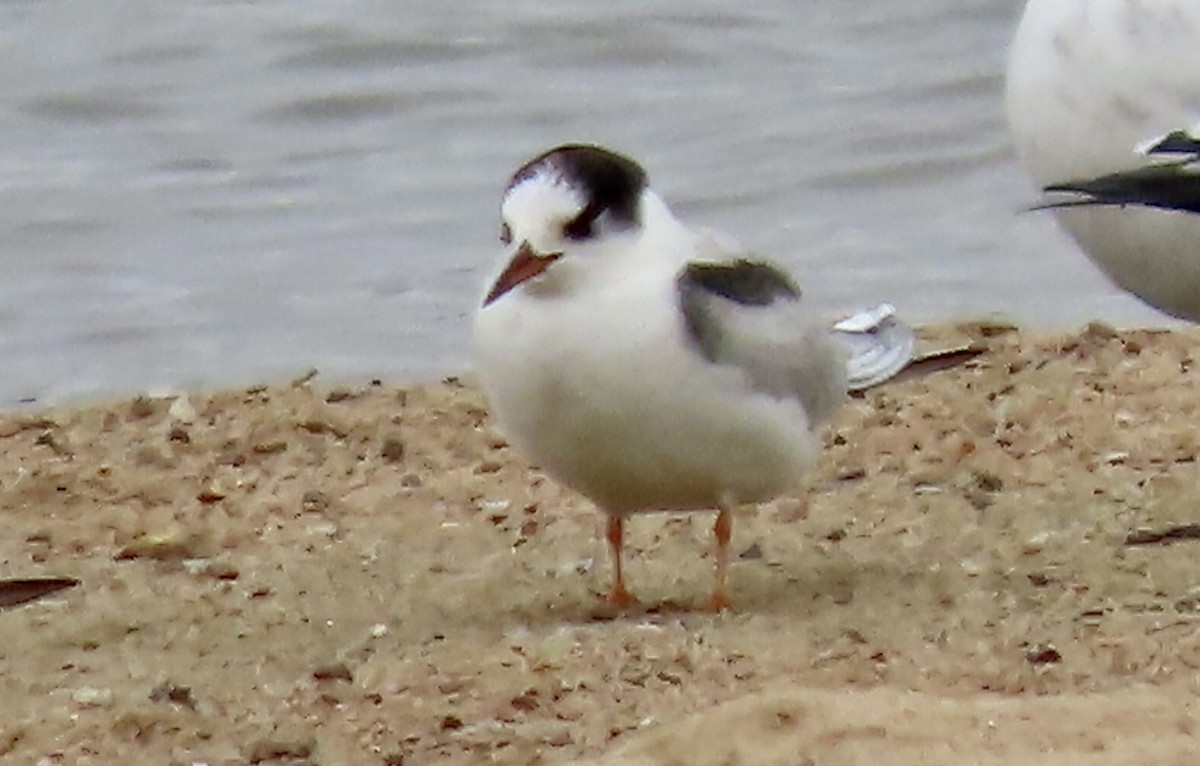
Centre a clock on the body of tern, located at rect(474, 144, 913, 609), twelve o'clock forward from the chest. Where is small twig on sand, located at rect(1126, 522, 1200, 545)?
The small twig on sand is roughly at 7 o'clock from the tern.

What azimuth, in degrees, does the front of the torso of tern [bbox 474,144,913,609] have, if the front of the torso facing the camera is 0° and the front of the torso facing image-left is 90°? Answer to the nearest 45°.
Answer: approximately 45°

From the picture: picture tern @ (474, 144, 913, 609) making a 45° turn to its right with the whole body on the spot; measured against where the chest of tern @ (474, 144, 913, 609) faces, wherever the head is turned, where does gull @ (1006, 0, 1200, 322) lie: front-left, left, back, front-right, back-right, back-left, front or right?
back-right
